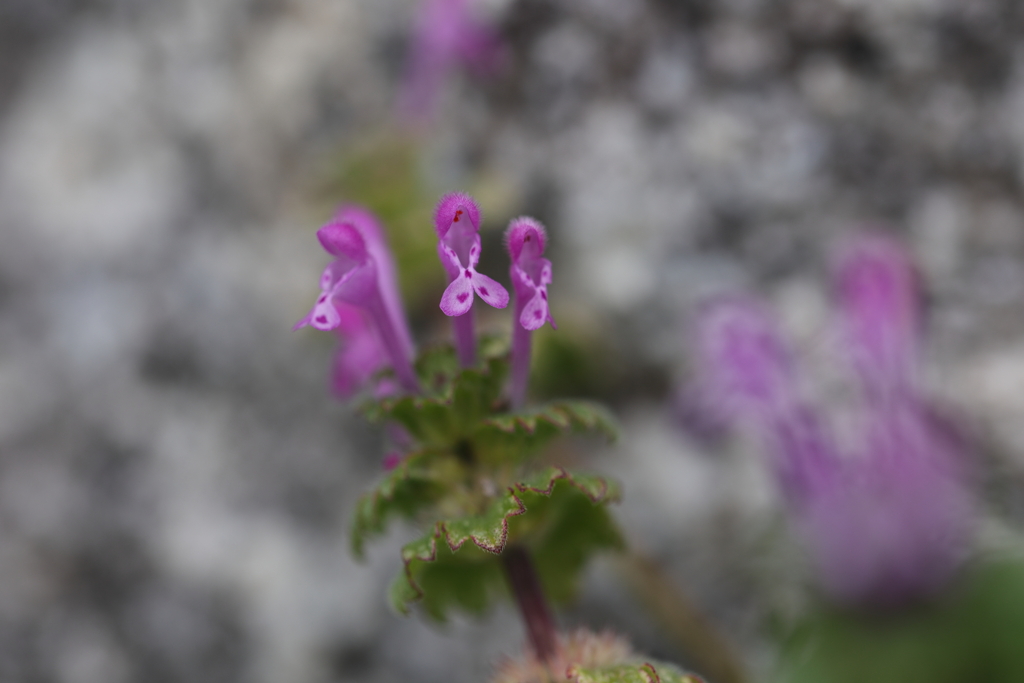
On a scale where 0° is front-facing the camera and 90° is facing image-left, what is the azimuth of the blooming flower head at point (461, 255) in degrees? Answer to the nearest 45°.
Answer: approximately 0°
